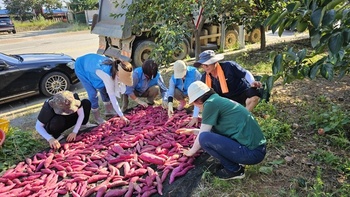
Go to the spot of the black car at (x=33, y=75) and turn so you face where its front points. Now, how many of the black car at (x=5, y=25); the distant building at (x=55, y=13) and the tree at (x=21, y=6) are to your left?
3

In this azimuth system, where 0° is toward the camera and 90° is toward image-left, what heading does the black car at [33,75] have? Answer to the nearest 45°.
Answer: approximately 270°

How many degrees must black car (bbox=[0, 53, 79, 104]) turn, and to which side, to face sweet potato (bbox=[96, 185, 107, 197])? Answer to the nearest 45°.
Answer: approximately 90° to its right

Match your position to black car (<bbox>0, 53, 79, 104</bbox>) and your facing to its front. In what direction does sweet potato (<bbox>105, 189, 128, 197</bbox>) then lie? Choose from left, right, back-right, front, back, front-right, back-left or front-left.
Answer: right

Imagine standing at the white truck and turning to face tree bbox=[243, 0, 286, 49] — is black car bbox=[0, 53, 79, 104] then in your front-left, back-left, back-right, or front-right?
back-right

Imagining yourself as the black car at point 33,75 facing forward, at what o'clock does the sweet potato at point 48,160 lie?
The sweet potato is roughly at 3 o'clock from the black car.

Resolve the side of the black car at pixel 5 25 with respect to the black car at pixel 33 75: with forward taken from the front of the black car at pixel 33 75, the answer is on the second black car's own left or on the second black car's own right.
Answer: on the second black car's own left

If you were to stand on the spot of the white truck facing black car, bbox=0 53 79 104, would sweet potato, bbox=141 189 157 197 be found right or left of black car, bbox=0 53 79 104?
left
